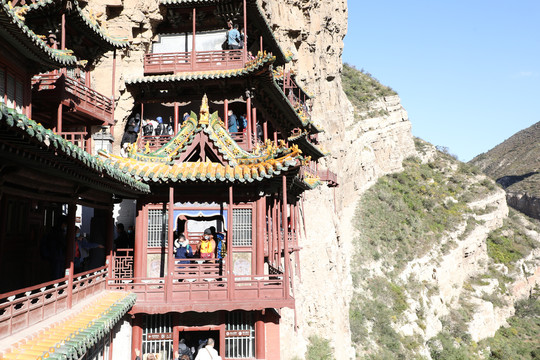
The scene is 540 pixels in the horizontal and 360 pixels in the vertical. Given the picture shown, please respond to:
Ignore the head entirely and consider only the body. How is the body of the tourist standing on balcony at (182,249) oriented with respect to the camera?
toward the camera

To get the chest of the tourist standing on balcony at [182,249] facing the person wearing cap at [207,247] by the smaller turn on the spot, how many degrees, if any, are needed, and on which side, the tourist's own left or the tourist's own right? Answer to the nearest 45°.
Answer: approximately 90° to the tourist's own left

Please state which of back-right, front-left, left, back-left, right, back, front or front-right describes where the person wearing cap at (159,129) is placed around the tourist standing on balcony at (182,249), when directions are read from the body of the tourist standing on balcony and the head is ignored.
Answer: back

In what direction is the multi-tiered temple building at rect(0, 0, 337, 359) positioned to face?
toward the camera
